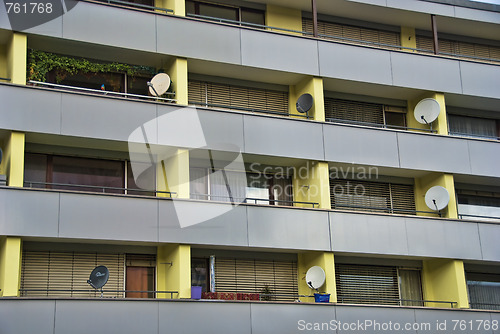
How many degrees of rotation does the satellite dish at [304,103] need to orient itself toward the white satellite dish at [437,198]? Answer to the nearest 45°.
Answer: approximately 135° to its left

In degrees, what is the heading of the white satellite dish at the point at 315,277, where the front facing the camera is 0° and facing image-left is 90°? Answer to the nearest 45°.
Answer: approximately 45°

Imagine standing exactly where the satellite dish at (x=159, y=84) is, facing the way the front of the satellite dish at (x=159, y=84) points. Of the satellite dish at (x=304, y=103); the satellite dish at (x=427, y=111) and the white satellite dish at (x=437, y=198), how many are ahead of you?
0

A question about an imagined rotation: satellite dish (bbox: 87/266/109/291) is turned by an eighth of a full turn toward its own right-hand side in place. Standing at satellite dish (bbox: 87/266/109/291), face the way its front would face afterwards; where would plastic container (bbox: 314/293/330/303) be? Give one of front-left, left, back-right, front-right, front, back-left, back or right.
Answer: back

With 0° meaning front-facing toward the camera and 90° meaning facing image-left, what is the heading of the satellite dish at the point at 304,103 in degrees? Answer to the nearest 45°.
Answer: approximately 45°

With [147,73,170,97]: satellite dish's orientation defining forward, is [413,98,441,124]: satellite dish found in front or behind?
behind

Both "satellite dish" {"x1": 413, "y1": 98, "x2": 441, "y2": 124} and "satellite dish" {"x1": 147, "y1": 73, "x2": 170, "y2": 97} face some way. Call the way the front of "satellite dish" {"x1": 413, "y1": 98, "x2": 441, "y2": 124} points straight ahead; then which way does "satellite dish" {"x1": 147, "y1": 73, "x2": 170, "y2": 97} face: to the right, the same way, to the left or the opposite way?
the same way

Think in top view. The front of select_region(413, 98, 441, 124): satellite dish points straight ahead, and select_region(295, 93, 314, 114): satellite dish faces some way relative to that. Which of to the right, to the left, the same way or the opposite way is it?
the same way

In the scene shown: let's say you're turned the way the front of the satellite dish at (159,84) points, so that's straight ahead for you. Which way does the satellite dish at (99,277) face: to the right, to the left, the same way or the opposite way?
the same way

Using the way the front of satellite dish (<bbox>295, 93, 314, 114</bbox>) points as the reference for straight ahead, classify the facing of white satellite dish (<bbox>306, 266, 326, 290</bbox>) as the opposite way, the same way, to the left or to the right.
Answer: the same way

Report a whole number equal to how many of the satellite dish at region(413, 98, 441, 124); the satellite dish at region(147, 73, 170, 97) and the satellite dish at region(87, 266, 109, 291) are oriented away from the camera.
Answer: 0

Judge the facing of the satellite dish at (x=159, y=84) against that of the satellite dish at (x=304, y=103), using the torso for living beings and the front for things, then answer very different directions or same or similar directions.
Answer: same or similar directions

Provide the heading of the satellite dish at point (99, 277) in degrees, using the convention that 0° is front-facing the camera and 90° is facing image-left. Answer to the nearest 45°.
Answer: approximately 45°
